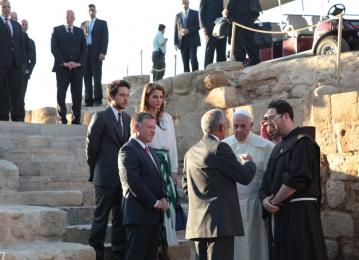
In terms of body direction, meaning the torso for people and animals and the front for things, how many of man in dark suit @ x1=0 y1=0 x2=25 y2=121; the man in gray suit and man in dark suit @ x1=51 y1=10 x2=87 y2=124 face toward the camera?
2

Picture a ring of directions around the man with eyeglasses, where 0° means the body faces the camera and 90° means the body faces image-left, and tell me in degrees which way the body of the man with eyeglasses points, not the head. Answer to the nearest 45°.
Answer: approximately 45°

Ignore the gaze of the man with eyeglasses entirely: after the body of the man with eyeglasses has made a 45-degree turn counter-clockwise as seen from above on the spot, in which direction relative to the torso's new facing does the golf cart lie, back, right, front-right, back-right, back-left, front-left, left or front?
back

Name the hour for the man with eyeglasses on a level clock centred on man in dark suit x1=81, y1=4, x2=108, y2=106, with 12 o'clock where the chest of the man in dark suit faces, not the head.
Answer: The man with eyeglasses is roughly at 10 o'clock from the man in dark suit.

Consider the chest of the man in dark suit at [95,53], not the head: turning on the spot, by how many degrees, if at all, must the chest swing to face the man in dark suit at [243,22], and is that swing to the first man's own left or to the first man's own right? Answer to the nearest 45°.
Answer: approximately 90° to the first man's own left

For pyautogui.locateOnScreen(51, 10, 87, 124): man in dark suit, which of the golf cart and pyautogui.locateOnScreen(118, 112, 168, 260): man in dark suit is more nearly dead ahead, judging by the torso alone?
the man in dark suit

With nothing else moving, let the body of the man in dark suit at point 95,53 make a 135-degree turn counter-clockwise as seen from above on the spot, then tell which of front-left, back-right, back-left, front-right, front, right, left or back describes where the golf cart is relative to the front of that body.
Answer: front

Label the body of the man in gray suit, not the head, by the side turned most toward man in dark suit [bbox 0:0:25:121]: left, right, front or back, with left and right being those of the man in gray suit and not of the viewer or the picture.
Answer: left

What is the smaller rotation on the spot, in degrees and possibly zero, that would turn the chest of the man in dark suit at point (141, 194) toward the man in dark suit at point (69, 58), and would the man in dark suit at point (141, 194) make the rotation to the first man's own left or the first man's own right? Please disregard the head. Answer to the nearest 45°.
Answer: approximately 135° to the first man's own left

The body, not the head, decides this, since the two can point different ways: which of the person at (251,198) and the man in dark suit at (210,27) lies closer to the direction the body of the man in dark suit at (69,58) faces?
the person

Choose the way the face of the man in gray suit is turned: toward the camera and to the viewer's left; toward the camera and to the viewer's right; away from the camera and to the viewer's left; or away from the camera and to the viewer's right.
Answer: away from the camera and to the viewer's right

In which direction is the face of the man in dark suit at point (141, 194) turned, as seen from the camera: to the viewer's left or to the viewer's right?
to the viewer's right

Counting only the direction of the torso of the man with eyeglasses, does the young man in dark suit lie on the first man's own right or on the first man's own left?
on the first man's own right
